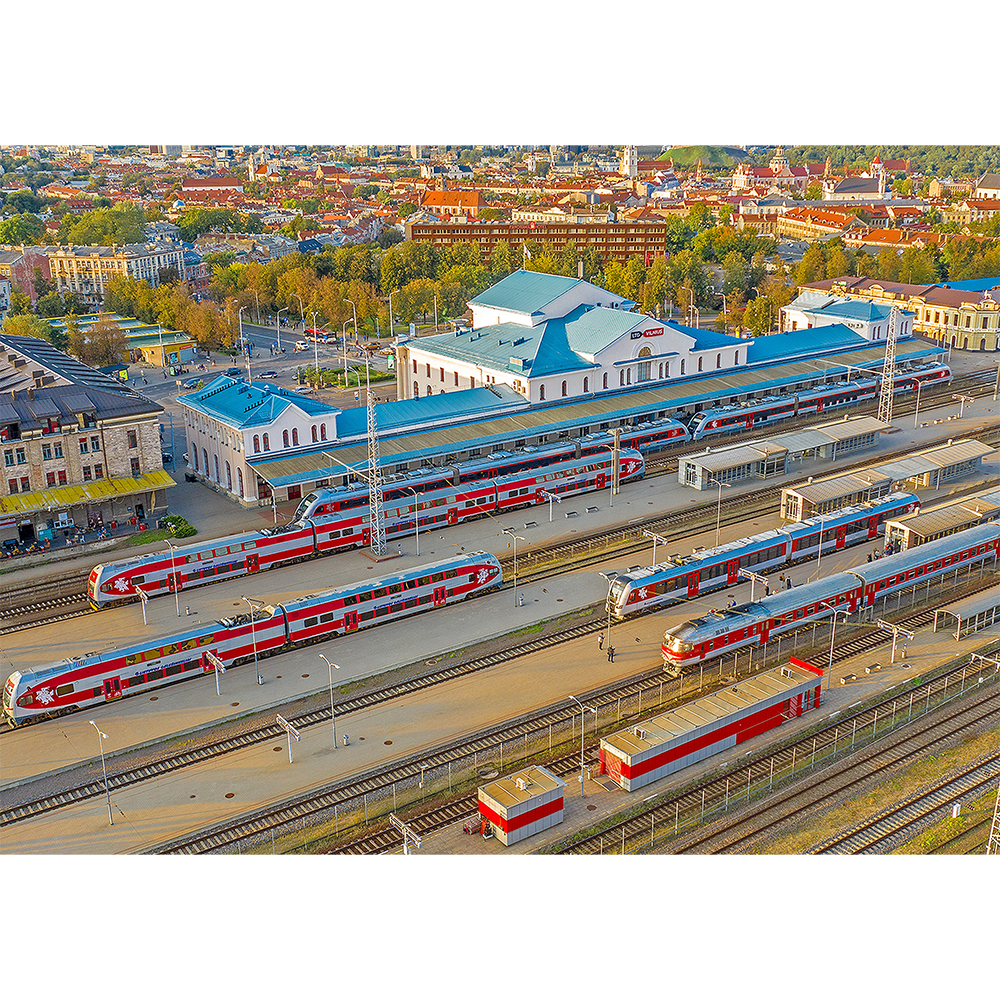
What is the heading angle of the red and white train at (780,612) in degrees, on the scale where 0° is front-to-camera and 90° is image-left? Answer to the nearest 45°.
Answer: approximately 45°

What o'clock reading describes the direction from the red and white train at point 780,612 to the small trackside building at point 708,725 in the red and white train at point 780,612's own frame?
The small trackside building is roughly at 11 o'clock from the red and white train.

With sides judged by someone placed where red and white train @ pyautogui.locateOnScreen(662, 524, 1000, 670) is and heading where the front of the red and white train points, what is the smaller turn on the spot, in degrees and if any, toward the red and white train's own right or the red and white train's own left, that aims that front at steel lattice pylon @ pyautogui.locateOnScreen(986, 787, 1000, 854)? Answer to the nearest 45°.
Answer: approximately 90° to the red and white train's own left
